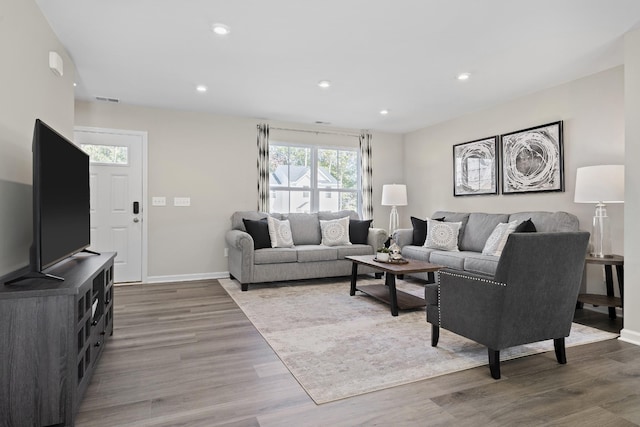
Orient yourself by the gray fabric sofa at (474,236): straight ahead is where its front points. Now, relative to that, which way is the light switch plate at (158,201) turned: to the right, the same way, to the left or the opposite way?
to the left

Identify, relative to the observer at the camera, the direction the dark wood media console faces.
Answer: facing to the right of the viewer

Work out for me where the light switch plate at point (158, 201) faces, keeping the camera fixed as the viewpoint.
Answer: facing the viewer

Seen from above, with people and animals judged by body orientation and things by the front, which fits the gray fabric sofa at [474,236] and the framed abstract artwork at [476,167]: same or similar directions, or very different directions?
same or similar directions

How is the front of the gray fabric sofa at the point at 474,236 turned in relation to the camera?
facing the viewer and to the left of the viewer

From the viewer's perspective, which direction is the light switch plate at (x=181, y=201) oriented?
toward the camera

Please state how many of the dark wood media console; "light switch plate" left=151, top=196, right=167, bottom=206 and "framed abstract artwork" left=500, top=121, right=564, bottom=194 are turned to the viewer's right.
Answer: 1

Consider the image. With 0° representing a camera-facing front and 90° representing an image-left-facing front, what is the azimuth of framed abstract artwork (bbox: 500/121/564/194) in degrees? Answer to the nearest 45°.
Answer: approximately 45°

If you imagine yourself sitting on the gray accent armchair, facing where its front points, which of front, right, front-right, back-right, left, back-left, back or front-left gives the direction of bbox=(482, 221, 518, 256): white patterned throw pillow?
front-right

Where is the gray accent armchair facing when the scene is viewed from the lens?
facing away from the viewer and to the left of the viewer

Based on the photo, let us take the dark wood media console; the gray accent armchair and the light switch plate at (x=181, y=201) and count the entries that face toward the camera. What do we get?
1

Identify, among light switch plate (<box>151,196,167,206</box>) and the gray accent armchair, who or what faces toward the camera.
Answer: the light switch plate

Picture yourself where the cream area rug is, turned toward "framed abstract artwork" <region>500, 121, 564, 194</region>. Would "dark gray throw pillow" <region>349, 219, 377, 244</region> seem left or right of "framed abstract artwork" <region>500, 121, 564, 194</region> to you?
left

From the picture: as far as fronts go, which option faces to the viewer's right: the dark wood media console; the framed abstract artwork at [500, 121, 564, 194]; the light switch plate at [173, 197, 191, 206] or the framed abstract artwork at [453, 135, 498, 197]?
the dark wood media console

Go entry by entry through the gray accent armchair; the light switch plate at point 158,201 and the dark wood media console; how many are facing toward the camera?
1

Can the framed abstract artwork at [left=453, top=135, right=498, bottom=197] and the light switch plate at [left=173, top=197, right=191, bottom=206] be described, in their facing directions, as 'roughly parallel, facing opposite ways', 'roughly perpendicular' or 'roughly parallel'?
roughly perpendicular
